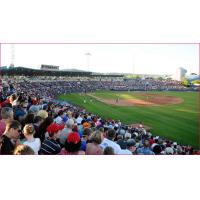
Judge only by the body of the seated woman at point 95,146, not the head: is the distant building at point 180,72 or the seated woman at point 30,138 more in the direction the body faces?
the distant building

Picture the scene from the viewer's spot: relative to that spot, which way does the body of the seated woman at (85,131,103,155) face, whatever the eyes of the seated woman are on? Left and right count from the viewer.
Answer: facing away from the viewer and to the right of the viewer

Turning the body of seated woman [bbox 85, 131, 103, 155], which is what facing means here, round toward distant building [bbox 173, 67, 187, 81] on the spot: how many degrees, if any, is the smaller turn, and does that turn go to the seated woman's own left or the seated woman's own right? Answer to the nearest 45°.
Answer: approximately 45° to the seated woman's own left

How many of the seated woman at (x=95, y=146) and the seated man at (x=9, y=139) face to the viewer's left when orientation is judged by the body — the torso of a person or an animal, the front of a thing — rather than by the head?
0

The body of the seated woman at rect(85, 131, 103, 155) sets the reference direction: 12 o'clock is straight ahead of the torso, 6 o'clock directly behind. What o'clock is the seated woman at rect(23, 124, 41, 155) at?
the seated woman at rect(23, 124, 41, 155) is roughly at 7 o'clock from the seated woman at rect(85, 131, 103, 155).

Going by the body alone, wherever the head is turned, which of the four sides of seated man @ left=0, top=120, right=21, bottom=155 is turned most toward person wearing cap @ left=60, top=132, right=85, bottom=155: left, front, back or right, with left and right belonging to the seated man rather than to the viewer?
front

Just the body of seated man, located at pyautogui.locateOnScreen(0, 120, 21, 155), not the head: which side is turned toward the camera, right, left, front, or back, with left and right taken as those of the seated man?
right

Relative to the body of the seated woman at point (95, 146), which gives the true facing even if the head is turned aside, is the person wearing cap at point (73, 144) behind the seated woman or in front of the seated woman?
behind

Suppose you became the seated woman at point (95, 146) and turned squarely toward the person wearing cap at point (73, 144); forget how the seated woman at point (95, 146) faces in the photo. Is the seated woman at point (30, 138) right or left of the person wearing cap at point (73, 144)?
right
